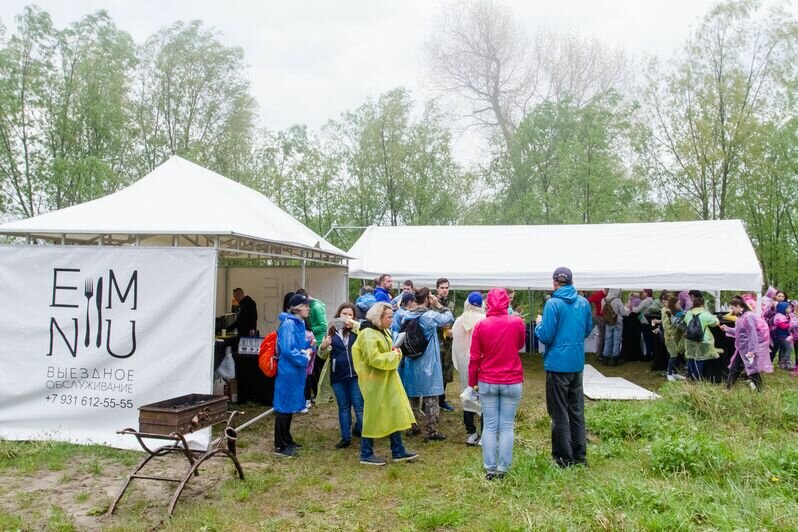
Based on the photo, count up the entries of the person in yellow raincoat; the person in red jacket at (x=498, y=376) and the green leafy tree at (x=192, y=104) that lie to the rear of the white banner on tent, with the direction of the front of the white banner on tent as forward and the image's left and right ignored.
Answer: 1

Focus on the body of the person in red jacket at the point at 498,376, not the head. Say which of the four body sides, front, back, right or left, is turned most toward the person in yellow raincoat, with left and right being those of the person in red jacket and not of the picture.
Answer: left

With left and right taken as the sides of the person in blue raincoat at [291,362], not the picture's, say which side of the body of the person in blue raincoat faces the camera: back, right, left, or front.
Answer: right

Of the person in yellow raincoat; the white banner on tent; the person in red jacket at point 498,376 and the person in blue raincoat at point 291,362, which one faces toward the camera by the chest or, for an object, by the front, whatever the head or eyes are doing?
the white banner on tent

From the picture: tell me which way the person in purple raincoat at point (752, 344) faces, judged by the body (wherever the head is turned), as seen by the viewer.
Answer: to the viewer's left

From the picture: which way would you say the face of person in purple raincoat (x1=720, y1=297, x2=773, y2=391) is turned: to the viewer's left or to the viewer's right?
to the viewer's left

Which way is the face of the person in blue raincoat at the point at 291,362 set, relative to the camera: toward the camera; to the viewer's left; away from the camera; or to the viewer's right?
to the viewer's right

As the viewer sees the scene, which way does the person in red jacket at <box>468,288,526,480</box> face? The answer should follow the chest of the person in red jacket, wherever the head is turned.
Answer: away from the camera

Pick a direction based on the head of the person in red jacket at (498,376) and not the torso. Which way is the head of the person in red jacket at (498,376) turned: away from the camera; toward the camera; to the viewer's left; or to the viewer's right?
away from the camera

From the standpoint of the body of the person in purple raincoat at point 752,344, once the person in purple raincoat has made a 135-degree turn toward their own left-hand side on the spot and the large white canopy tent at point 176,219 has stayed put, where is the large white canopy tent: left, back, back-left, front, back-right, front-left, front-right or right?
right
